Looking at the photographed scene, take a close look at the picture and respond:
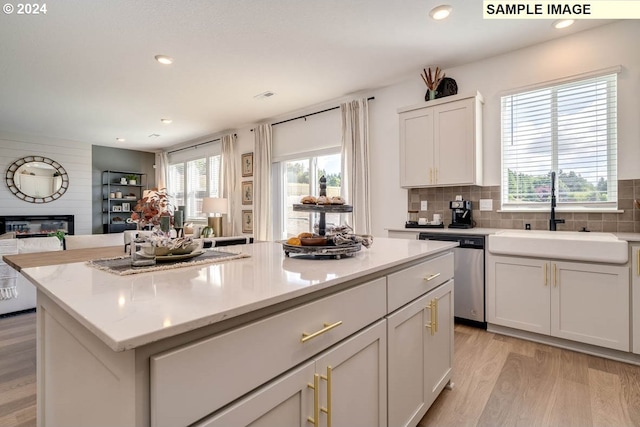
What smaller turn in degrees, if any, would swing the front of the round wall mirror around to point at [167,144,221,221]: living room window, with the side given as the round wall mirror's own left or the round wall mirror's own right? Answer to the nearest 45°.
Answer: approximately 45° to the round wall mirror's own left

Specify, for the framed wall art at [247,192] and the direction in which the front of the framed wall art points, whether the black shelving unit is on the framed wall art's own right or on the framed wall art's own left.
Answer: on the framed wall art's own right

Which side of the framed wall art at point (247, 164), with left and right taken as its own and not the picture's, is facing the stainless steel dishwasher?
left

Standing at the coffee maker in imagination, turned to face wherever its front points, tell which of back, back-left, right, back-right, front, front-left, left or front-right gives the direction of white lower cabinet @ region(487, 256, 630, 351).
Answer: front-left

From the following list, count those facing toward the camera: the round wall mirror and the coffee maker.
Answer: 2

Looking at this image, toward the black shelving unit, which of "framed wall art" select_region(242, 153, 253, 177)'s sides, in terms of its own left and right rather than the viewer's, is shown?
right

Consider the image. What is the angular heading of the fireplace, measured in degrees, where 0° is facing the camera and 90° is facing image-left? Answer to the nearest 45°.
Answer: approximately 0°

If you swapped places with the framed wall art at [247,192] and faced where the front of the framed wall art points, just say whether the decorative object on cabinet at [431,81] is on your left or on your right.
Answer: on your left

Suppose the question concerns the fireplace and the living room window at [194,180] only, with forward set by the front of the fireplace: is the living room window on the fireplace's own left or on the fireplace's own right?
on the fireplace's own left

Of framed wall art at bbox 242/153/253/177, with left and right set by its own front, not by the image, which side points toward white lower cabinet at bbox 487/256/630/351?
left

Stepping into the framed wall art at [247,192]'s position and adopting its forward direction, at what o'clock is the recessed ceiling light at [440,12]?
The recessed ceiling light is roughly at 10 o'clock from the framed wall art.
